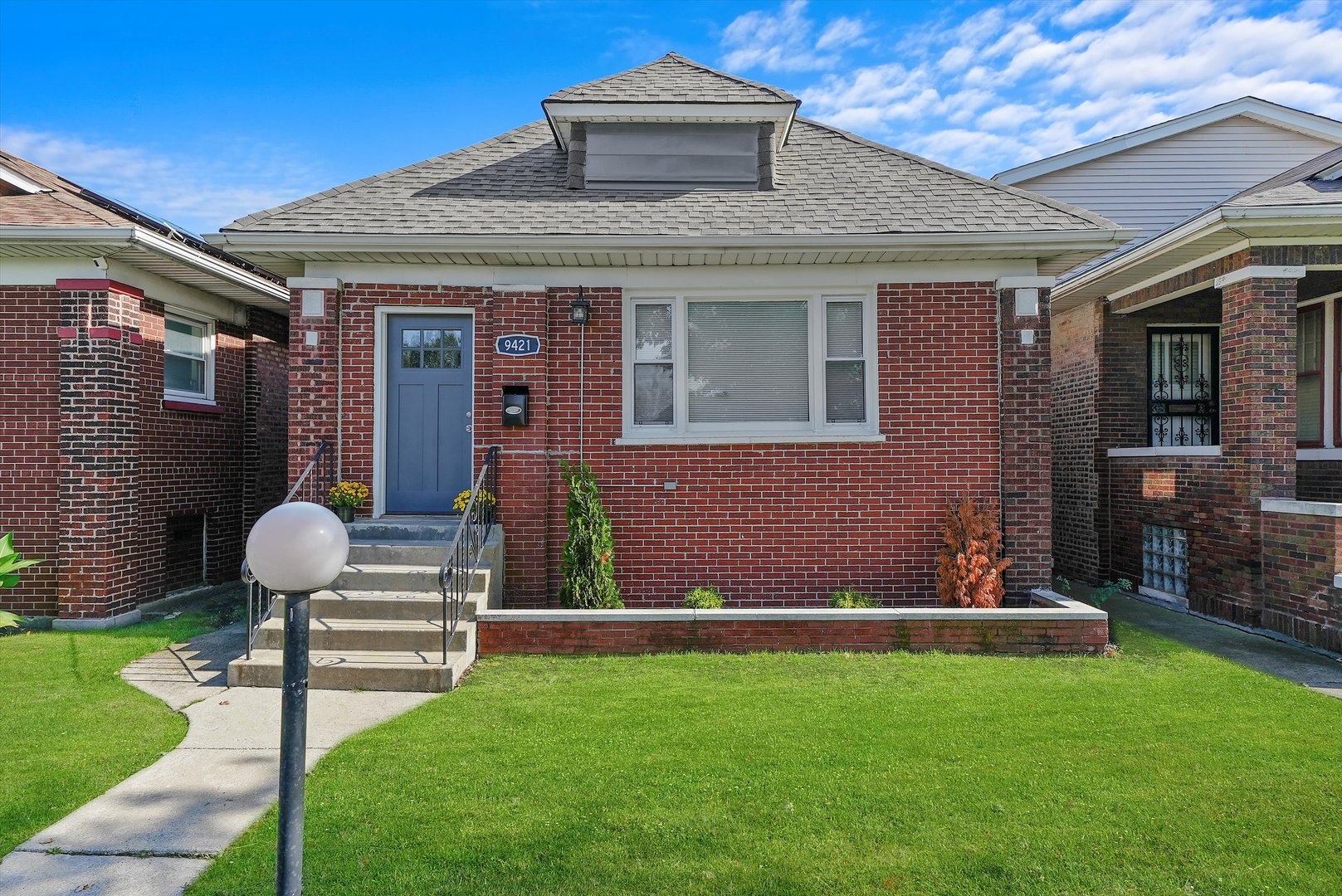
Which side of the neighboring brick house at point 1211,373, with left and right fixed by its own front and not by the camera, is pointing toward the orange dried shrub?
right

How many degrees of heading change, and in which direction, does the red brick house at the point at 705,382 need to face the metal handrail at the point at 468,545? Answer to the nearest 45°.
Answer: approximately 45° to its right

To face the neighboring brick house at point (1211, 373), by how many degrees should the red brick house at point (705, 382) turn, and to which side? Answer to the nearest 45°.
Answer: approximately 90° to its left

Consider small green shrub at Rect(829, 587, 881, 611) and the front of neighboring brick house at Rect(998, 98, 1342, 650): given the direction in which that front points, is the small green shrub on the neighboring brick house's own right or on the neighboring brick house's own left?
on the neighboring brick house's own right

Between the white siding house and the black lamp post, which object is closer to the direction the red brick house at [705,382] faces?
the black lamp post

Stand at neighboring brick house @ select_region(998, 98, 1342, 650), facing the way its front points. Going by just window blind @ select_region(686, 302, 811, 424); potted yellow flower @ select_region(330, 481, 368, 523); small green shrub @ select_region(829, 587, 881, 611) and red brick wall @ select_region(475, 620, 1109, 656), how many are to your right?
4

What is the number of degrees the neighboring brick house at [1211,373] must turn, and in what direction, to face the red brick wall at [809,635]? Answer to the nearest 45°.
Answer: approximately 90° to its right

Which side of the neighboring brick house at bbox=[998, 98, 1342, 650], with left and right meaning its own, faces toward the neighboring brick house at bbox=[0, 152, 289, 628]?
right

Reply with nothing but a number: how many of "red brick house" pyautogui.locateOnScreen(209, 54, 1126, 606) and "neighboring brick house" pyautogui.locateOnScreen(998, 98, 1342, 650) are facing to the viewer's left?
0

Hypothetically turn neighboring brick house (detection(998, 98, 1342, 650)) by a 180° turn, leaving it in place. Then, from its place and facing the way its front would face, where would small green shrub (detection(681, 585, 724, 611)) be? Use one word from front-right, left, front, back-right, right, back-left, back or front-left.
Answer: left

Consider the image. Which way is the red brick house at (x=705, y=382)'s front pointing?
toward the camera

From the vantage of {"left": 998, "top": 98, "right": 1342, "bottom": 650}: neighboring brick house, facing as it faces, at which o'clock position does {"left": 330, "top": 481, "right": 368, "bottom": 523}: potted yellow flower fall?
The potted yellow flower is roughly at 3 o'clock from the neighboring brick house.

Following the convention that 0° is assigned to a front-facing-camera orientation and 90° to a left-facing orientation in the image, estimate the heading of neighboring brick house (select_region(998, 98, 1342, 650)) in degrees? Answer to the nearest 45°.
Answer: approximately 315°

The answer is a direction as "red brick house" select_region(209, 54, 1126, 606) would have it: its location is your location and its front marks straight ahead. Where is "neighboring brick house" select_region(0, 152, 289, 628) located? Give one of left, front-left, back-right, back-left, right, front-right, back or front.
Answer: right
